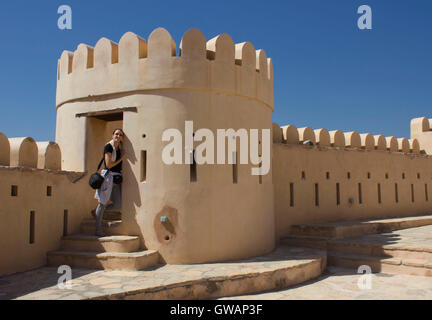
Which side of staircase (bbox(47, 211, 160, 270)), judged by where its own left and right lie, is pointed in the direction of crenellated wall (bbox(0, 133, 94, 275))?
right

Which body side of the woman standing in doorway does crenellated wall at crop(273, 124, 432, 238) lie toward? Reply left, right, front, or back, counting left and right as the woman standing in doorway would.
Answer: left

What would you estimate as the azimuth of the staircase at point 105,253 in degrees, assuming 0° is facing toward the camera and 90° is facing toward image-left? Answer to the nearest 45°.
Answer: approximately 0°
